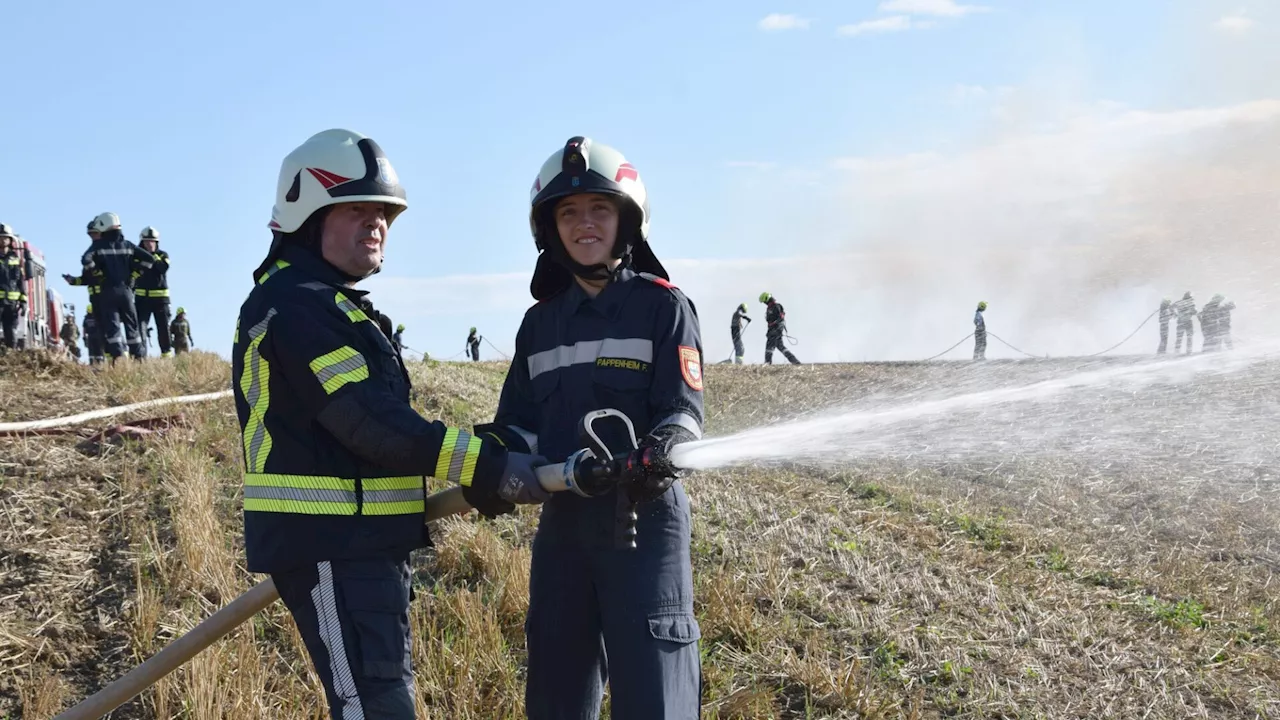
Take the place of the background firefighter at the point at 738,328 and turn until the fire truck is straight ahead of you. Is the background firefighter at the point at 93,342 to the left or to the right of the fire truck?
left

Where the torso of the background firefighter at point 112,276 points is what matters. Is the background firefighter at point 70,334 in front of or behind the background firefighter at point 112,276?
in front

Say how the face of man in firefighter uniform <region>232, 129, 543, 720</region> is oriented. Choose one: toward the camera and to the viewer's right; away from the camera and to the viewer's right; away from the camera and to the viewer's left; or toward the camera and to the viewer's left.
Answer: toward the camera and to the viewer's right

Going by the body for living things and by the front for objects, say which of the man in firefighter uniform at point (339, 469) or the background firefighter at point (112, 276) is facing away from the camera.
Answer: the background firefighter

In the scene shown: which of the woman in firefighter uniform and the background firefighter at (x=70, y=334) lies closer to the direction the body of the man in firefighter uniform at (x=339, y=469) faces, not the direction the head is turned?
the woman in firefighter uniform

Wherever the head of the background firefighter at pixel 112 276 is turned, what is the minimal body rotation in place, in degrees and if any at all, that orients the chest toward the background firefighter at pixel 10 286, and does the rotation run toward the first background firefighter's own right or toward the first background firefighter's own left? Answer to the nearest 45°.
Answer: approximately 45° to the first background firefighter's own left

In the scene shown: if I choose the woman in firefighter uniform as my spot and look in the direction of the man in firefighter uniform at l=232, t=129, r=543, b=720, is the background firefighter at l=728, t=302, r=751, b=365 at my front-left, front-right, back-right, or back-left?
back-right

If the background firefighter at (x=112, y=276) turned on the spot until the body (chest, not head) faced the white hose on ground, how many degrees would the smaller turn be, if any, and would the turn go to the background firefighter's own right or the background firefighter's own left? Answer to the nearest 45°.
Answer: approximately 180°

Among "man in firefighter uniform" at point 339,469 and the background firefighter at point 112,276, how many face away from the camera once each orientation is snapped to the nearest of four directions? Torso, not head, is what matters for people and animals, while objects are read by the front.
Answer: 1

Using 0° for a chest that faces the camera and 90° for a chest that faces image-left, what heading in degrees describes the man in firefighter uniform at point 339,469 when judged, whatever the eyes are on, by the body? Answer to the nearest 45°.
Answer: approximately 270°

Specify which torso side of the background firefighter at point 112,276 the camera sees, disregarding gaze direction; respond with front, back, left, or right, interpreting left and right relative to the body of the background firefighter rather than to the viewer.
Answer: back
